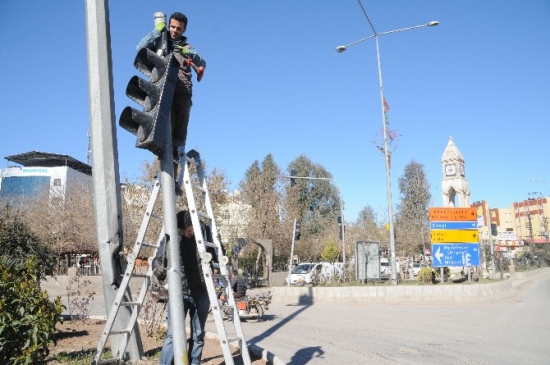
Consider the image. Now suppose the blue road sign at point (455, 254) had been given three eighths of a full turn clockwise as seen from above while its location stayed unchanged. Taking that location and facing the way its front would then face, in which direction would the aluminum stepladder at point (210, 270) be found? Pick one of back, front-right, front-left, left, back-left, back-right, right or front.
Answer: back-left

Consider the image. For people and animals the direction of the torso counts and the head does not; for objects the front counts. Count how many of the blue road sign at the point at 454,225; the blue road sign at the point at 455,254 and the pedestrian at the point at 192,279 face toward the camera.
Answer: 3

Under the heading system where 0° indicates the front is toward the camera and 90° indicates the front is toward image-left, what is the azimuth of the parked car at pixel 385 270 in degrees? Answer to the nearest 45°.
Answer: approximately 0°

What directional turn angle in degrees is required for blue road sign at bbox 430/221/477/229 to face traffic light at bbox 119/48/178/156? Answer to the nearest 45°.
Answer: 0° — it already faces it

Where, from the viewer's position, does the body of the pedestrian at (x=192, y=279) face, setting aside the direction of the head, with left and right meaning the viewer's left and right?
facing the viewer

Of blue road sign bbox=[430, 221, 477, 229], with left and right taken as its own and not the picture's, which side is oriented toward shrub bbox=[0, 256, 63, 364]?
front

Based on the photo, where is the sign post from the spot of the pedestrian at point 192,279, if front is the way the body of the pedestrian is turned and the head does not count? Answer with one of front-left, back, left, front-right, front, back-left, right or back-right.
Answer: back-left
